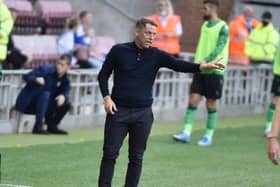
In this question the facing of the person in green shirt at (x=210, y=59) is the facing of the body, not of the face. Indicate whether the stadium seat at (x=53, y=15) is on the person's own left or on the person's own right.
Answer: on the person's own right

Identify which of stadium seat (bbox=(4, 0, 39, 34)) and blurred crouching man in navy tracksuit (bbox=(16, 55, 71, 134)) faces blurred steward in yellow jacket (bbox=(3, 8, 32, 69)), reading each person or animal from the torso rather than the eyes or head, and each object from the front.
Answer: the stadium seat

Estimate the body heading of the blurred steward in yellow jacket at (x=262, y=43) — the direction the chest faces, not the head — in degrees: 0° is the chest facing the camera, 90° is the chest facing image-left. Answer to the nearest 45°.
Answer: approximately 0°

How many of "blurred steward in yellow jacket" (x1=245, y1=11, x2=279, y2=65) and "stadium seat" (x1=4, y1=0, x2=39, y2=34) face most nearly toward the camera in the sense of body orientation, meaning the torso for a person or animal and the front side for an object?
2

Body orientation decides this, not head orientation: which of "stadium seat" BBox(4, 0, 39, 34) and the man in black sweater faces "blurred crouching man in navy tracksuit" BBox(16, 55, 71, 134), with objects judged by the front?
the stadium seat
